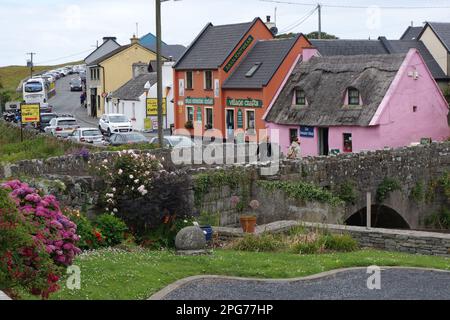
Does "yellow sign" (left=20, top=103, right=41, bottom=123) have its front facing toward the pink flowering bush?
yes

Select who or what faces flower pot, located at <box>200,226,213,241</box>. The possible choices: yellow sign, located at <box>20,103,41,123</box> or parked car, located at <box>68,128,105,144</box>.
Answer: the yellow sign

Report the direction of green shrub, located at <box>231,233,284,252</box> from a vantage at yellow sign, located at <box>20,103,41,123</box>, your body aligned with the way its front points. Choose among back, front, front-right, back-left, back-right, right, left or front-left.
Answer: front

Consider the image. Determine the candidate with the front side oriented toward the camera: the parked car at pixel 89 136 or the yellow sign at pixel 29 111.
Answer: the yellow sign

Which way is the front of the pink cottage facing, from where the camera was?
facing the viewer and to the left of the viewer

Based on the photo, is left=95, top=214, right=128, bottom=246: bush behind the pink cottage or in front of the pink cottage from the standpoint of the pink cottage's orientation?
in front

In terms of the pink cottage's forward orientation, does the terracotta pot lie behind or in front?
in front

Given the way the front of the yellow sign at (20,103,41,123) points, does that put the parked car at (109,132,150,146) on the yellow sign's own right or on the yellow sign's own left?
on the yellow sign's own left

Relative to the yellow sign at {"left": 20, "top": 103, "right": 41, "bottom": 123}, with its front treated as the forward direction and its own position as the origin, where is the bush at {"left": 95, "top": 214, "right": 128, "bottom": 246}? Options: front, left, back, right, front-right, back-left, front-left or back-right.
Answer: front

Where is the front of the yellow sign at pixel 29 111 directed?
toward the camera
